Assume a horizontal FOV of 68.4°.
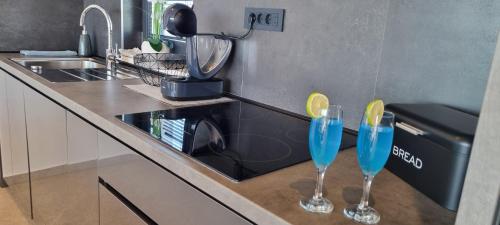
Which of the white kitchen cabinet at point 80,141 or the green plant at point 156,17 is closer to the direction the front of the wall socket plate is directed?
the white kitchen cabinet

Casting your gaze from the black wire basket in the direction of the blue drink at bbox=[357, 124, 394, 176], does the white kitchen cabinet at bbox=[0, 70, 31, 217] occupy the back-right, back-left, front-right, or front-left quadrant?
back-right

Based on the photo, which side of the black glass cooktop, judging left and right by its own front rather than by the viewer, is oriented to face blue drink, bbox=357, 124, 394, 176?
left

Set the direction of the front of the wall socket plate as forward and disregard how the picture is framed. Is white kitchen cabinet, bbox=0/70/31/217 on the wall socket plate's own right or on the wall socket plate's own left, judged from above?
on the wall socket plate's own right

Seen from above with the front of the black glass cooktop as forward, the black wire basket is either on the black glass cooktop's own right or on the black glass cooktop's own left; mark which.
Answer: on the black glass cooktop's own right

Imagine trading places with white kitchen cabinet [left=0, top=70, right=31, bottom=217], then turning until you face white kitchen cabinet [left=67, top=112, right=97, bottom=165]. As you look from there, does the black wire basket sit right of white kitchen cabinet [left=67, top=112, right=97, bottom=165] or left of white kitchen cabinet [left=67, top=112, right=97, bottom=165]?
left
